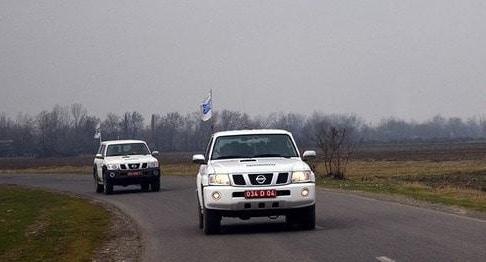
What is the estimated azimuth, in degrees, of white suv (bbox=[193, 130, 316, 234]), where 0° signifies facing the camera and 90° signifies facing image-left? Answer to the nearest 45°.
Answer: approximately 0°

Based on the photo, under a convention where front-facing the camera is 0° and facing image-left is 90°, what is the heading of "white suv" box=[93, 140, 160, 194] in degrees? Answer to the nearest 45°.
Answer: approximately 0°

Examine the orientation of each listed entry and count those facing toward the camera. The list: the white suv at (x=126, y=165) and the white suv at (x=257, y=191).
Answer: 2

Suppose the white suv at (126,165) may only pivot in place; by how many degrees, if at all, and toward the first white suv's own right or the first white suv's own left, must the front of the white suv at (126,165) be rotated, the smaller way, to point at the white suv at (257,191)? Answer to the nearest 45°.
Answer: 0° — it already faces it
